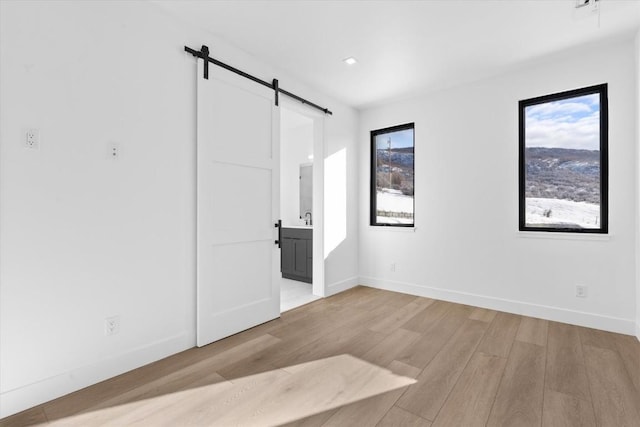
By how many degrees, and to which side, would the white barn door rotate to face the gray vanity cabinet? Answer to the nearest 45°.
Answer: approximately 90° to its left

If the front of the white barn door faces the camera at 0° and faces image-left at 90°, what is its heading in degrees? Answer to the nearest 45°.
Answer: approximately 315°

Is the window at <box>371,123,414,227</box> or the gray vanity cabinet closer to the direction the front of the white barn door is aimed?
the window

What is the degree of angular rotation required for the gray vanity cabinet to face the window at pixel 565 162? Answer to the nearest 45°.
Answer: approximately 90° to its left

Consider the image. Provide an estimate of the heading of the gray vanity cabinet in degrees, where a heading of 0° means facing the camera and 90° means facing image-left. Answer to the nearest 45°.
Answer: approximately 45°

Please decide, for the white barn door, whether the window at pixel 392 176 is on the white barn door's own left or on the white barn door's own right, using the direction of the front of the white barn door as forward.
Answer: on the white barn door's own left

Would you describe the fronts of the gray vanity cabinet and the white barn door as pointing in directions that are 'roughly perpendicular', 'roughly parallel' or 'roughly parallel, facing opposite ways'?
roughly perpendicular

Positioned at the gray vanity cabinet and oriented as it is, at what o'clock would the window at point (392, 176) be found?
The window is roughly at 8 o'clock from the gray vanity cabinet.
